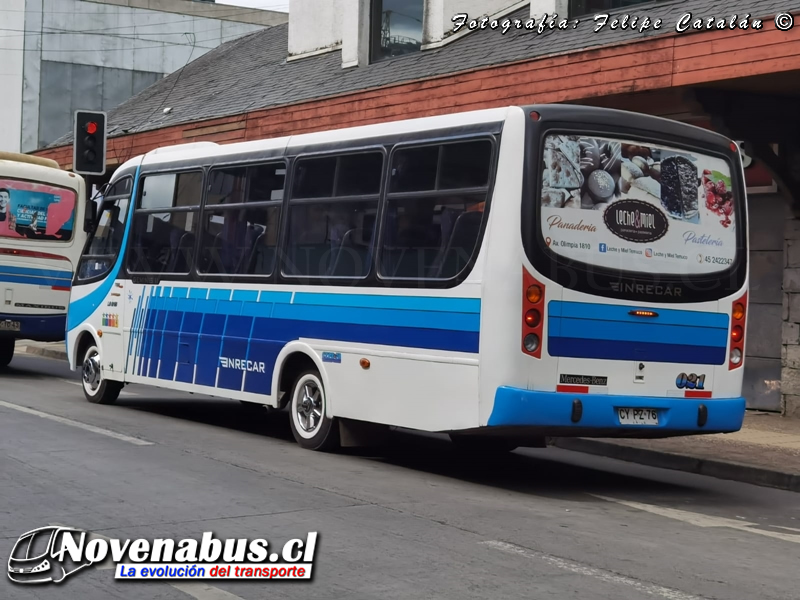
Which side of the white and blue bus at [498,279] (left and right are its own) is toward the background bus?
front

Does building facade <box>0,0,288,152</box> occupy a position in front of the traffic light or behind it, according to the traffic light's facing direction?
behind

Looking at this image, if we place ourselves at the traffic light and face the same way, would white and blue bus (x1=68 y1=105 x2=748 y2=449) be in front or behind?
in front

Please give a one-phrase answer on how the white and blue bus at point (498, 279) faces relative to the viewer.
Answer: facing away from the viewer and to the left of the viewer

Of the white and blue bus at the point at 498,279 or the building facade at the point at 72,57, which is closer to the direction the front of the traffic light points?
the white and blue bus

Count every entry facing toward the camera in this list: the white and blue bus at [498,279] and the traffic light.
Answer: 1

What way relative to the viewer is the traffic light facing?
toward the camera

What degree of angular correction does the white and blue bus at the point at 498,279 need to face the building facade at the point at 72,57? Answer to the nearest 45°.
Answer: approximately 45° to its right
